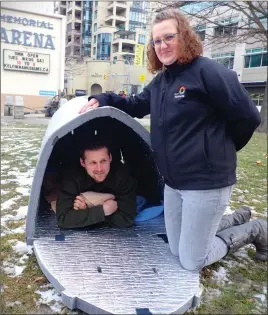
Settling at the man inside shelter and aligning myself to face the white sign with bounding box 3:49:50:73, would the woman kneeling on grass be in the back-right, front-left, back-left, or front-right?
back-right

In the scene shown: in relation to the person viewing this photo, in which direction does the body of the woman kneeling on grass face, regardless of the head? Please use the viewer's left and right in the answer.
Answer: facing the viewer and to the left of the viewer

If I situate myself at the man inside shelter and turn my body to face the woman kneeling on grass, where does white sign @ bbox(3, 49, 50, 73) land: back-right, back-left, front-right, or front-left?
back-left

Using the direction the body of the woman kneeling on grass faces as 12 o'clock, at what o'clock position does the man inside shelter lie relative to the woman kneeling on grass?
The man inside shelter is roughly at 3 o'clock from the woman kneeling on grass.

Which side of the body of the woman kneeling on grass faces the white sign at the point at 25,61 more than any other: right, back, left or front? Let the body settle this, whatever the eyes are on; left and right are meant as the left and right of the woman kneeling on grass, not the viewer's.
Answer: right
